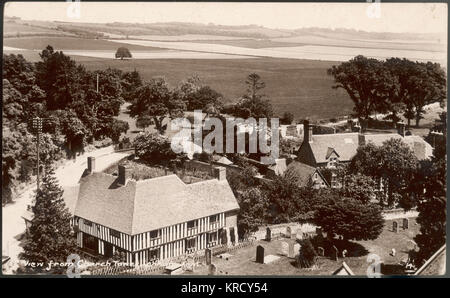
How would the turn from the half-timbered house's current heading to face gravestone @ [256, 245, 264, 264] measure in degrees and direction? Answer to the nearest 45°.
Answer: approximately 45° to its left

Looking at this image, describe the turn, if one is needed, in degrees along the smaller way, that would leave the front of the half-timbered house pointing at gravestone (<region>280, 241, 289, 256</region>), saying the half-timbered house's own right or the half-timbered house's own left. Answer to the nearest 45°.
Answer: approximately 45° to the half-timbered house's own left

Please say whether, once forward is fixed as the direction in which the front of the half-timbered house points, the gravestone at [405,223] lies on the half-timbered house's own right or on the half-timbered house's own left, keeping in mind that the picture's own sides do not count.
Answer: on the half-timbered house's own left

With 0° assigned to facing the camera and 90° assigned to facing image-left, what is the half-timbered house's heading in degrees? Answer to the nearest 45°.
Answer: approximately 315°
